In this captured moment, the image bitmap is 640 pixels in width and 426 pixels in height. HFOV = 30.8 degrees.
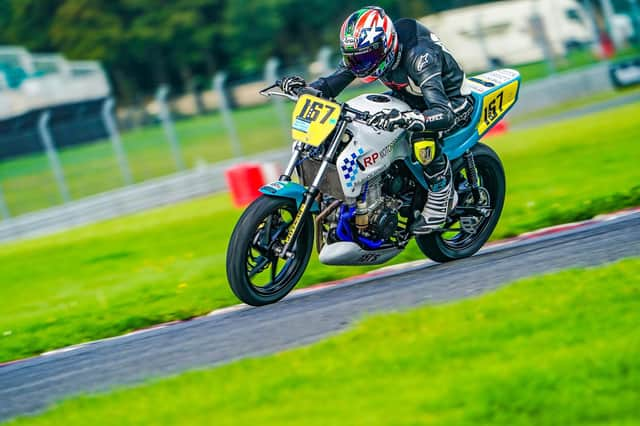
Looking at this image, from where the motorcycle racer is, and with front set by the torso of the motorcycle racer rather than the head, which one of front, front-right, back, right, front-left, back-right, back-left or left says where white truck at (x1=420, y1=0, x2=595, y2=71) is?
back-right

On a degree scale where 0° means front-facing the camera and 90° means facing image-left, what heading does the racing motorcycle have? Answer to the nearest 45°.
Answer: approximately 45°

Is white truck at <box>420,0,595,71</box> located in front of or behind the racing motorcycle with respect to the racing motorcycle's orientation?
behind

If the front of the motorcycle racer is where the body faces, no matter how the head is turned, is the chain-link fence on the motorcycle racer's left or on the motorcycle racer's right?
on the motorcycle racer's right

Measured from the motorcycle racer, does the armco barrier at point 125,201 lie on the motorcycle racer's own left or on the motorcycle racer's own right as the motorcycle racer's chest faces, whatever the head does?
on the motorcycle racer's own right

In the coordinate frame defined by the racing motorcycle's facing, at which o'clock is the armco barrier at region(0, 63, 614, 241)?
The armco barrier is roughly at 4 o'clock from the racing motorcycle.

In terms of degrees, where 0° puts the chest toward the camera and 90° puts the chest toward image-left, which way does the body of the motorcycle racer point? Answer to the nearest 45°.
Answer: approximately 45°
